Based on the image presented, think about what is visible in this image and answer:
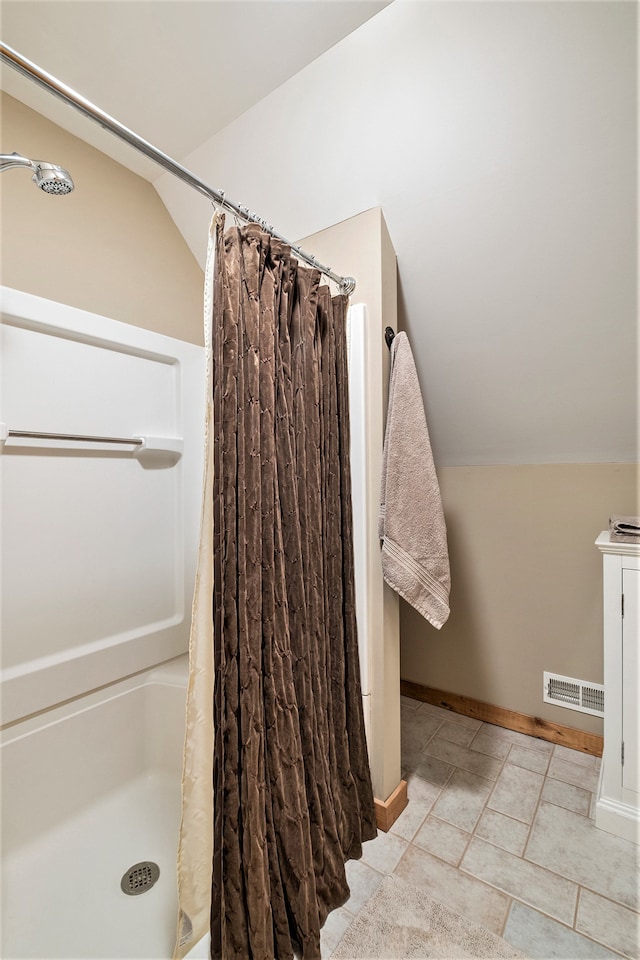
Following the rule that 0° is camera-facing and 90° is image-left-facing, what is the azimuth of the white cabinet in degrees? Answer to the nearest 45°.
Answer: approximately 45°

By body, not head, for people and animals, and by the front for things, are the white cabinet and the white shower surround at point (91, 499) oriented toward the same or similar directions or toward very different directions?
very different directions

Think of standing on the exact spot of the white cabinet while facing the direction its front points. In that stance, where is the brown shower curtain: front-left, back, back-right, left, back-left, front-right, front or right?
front

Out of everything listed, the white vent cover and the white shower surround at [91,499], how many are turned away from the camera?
0

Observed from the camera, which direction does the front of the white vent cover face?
facing the viewer and to the left of the viewer

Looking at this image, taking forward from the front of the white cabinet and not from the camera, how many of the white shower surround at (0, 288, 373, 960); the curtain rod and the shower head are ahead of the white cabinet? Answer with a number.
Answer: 3

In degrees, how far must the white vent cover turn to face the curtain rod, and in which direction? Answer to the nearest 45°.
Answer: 0° — it already faces it

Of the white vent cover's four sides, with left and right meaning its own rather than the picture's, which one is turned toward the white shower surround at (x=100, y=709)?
front

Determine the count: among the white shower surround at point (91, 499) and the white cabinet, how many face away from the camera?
0

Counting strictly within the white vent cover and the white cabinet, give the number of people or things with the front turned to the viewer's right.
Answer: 0

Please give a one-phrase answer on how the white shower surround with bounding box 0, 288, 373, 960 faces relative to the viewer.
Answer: facing the viewer and to the right of the viewer

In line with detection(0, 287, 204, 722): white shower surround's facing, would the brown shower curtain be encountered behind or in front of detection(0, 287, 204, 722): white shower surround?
in front

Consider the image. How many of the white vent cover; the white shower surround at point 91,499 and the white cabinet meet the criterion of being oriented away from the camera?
0

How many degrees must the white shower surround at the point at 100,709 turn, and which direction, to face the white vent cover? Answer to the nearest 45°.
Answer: approximately 45° to its left
